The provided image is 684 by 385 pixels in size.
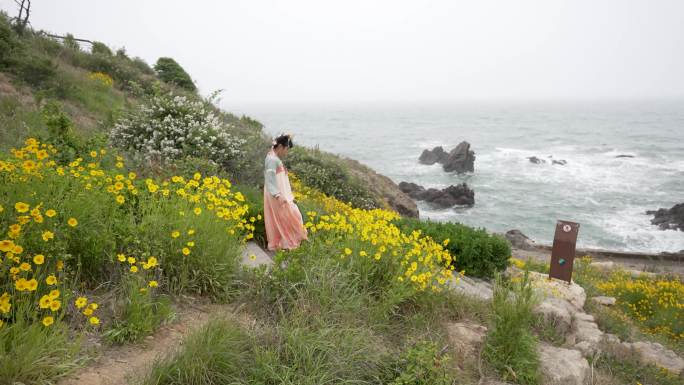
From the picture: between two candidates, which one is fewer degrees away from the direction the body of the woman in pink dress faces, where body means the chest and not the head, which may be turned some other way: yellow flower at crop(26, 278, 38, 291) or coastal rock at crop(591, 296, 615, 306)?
the coastal rock

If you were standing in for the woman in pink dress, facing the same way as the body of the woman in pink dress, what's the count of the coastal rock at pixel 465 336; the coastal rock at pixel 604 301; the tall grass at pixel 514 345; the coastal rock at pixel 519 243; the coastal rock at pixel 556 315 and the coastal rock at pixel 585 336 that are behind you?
0

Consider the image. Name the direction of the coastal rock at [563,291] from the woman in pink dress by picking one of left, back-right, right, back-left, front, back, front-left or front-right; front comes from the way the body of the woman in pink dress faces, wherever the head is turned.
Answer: front

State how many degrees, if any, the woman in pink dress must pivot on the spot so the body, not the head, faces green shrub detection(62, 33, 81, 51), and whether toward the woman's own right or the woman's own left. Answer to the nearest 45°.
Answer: approximately 135° to the woman's own left

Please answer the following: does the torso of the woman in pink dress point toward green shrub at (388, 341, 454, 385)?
no

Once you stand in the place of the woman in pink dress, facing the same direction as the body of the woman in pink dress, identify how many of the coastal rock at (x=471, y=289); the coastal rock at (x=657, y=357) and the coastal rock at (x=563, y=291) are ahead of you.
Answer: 3

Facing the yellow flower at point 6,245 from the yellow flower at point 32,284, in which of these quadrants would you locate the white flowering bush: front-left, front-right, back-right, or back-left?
front-right

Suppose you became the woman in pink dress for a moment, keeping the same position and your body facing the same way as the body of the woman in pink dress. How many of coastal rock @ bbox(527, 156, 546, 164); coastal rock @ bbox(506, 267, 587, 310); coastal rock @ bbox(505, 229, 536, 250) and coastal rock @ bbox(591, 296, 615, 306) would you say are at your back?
0

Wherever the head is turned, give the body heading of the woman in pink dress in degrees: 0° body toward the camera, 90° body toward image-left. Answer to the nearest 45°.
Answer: approximately 270°

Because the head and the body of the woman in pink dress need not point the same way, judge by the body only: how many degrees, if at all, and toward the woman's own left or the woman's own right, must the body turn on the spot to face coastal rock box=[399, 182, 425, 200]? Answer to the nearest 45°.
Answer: approximately 90° to the woman's own left

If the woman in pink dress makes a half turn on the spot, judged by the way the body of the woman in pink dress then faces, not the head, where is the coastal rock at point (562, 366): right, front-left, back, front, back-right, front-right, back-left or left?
back-left

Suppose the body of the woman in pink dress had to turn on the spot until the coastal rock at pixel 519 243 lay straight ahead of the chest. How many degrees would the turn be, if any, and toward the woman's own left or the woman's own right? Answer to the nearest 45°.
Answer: approximately 45° to the woman's own left

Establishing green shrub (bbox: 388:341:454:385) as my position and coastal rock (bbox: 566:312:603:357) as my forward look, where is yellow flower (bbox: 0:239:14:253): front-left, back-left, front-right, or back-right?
back-left

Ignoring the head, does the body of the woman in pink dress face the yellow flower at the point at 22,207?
no

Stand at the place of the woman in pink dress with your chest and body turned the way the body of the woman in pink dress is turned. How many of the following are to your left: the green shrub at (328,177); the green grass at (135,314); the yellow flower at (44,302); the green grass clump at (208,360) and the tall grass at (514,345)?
1

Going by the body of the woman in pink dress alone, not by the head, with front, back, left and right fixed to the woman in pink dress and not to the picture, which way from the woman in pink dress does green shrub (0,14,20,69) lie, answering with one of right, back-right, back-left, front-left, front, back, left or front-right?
back-left

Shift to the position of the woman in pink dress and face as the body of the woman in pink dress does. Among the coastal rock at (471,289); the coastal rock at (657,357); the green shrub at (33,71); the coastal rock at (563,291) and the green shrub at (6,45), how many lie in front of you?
3

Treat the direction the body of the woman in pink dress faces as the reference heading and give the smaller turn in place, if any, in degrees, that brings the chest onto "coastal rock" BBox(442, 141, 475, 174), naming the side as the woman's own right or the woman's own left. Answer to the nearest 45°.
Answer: approximately 45° to the woman's own left
